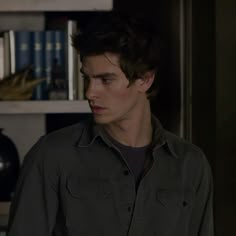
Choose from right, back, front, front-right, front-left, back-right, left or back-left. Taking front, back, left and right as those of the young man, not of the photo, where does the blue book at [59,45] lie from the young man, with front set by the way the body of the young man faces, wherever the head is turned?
back

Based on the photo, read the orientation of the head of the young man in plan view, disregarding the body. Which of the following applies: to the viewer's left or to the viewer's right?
to the viewer's left

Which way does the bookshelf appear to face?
toward the camera

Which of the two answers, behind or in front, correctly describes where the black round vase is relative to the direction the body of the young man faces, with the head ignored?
behind

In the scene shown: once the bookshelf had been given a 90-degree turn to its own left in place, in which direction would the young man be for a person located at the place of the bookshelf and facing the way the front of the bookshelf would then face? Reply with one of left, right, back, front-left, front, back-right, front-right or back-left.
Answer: right
